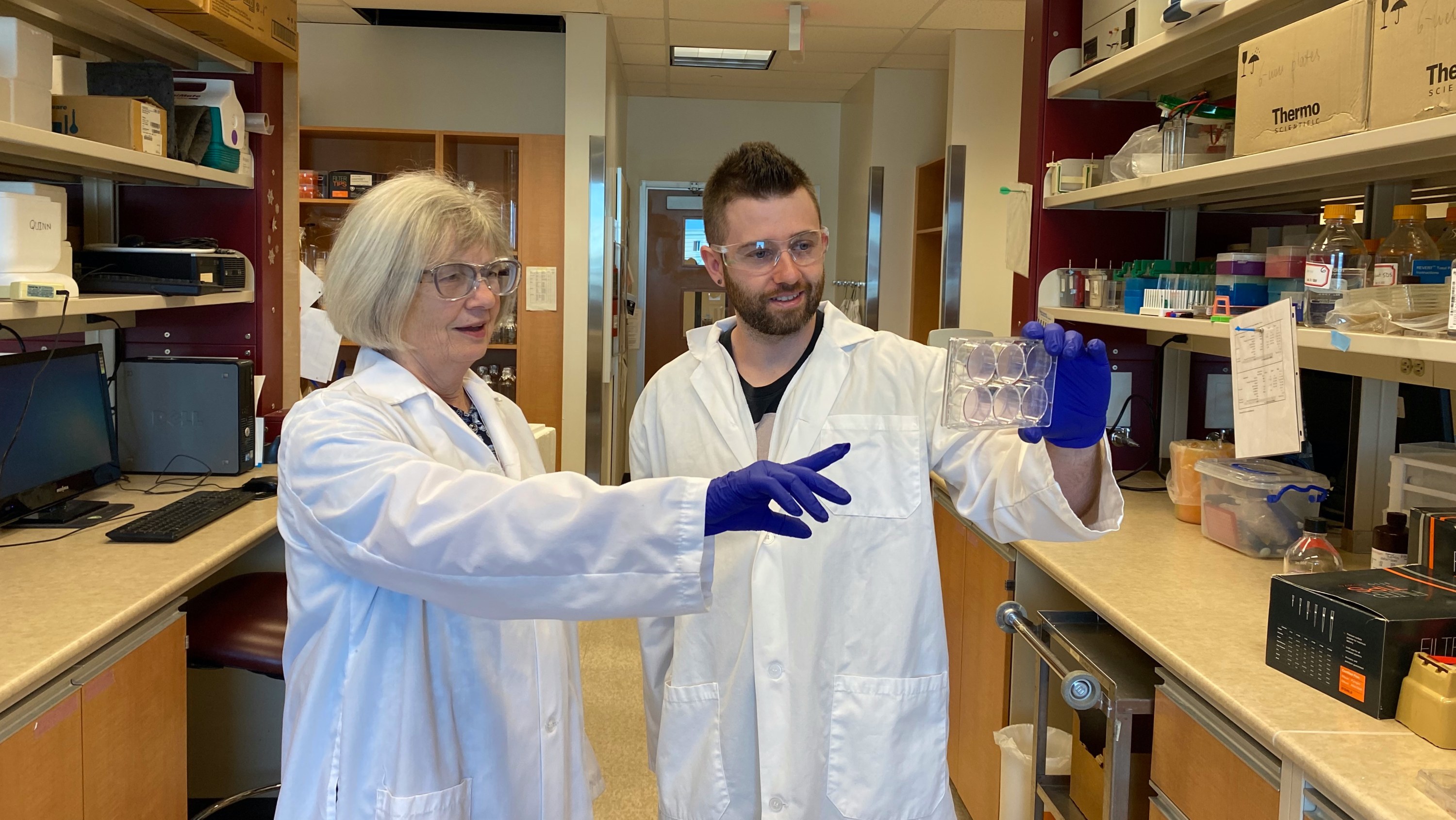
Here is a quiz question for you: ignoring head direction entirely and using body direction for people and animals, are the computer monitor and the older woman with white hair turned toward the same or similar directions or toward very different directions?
same or similar directions

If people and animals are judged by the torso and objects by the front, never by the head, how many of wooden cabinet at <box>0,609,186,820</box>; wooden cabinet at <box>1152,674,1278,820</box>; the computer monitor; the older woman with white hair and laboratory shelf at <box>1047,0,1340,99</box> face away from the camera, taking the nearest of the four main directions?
0

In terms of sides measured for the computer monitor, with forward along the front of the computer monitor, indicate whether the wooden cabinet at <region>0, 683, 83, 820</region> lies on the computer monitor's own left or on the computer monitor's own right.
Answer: on the computer monitor's own right

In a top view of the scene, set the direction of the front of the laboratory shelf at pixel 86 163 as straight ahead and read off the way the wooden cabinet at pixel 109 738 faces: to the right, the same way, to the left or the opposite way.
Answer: the same way

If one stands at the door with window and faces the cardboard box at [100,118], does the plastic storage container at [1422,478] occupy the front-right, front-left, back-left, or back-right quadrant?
front-left

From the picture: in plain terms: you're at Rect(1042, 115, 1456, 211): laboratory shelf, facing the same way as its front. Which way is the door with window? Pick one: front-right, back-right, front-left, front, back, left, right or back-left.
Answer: right

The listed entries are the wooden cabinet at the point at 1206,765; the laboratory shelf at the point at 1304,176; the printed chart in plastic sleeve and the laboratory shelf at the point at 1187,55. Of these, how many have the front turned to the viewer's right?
0

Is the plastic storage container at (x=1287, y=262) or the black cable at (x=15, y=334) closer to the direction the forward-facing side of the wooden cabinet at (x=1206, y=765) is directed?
the black cable

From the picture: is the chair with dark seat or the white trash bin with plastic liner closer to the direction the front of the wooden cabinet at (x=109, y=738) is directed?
the white trash bin with plastic liner

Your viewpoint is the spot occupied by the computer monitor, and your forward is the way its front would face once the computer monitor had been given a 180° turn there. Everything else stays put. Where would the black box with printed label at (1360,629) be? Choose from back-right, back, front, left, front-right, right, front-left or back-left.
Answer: back

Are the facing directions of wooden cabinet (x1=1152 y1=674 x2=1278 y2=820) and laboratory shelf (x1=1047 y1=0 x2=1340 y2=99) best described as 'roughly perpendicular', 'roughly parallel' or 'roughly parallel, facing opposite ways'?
roughly parallel

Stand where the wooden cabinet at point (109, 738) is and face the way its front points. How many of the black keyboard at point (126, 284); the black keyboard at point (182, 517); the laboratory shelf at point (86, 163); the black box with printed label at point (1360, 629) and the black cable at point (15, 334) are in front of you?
1

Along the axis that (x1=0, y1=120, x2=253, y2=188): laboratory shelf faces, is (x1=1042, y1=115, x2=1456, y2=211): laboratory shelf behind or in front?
in front

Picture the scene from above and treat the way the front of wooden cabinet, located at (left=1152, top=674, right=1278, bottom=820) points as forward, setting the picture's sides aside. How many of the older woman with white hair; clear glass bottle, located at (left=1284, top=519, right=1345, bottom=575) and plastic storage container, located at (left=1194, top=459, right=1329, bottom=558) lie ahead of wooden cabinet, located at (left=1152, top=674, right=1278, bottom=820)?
1

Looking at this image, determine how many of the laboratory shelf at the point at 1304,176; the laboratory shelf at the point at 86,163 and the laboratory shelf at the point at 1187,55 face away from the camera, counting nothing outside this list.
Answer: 0

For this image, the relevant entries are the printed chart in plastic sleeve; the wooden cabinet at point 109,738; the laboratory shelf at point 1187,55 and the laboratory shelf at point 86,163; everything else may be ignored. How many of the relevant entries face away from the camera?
0

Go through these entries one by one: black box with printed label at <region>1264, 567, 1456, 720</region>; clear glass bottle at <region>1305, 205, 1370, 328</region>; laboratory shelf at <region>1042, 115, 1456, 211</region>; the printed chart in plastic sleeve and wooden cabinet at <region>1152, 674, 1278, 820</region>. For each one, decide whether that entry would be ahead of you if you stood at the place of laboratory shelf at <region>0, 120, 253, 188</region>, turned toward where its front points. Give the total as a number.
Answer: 5

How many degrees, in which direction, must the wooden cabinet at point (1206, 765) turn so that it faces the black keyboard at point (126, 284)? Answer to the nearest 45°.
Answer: approximately 45° to its right

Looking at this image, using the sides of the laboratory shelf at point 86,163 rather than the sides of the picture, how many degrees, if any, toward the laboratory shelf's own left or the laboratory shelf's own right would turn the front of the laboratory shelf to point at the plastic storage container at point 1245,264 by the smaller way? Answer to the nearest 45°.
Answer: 0° — it already faces it

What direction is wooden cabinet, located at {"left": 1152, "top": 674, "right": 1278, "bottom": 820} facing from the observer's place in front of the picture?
facing the viewer and to the left of the viewer

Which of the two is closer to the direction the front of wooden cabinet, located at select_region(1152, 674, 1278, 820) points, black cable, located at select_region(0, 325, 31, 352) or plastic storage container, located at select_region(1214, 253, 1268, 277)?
the black cable

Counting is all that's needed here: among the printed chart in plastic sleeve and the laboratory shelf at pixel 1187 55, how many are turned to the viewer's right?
0

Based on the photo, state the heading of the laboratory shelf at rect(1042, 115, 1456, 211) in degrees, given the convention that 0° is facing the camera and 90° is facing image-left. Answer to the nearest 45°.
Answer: approximately 45°

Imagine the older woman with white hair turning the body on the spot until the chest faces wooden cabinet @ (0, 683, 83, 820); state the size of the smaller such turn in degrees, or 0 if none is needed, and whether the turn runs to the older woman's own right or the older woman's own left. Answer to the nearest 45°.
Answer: approximately 180°
